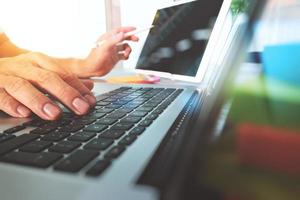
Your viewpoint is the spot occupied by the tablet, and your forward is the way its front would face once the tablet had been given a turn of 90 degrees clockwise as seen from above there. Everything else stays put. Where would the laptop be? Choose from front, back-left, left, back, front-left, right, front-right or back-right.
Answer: back-left

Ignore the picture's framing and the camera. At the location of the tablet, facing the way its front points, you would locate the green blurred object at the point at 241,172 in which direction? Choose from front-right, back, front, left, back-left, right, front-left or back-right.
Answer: front-left

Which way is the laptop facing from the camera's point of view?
to the viewer's left

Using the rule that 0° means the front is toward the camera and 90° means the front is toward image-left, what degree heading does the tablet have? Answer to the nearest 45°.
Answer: approximately 45°
